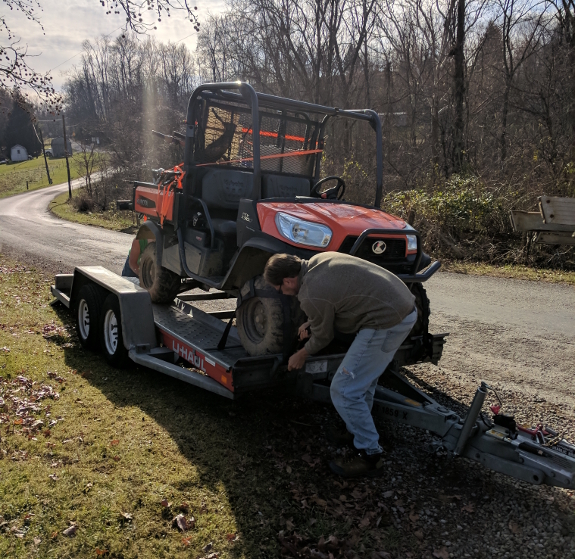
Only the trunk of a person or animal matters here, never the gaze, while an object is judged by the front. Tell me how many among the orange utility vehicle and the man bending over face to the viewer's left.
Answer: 1

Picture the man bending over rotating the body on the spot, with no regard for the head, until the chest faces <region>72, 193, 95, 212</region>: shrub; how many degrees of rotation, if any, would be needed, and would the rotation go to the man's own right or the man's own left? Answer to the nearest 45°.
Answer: approximately 45° to the man's own right

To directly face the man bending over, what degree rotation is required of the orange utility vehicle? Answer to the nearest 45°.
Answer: approximately 45° to its right

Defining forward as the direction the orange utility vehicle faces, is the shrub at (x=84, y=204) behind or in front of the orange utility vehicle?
behind

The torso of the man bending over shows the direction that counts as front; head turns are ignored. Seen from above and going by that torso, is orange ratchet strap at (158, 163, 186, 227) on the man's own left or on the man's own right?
on the man's own right

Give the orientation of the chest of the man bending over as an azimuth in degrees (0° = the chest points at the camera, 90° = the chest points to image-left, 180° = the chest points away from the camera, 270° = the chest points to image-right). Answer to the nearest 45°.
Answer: approximately 90°

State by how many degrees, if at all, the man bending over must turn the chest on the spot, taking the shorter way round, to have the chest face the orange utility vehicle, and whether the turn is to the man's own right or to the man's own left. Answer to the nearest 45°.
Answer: approximately 45° to the man's own right

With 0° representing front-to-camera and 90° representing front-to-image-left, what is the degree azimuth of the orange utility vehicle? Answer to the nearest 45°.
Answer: approximately 315°

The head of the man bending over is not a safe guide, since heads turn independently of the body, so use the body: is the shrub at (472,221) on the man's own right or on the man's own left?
on the man's own right
